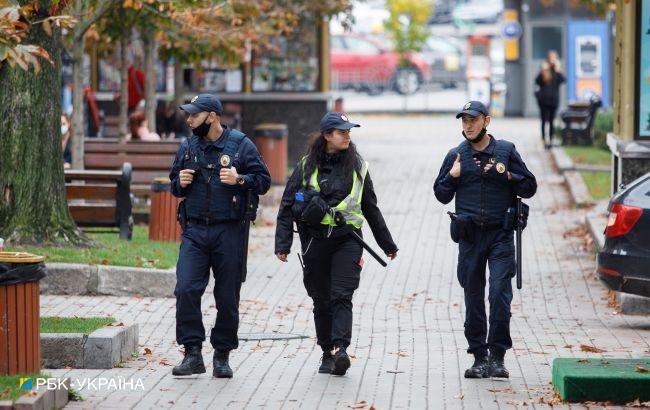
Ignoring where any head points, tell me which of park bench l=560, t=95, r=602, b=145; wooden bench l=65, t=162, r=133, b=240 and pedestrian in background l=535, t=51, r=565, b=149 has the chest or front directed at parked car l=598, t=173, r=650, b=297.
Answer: the pedestrian in background

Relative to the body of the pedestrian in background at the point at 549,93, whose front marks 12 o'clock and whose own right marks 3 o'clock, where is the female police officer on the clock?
The female police officer is roughly at 12 o'clock from the pedestrian in background.

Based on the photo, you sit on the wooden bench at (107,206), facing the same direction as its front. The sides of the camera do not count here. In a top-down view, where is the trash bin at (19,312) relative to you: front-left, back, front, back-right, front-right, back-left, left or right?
back

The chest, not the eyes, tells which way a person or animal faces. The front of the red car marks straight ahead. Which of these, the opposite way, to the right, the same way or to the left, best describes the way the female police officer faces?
to the right
